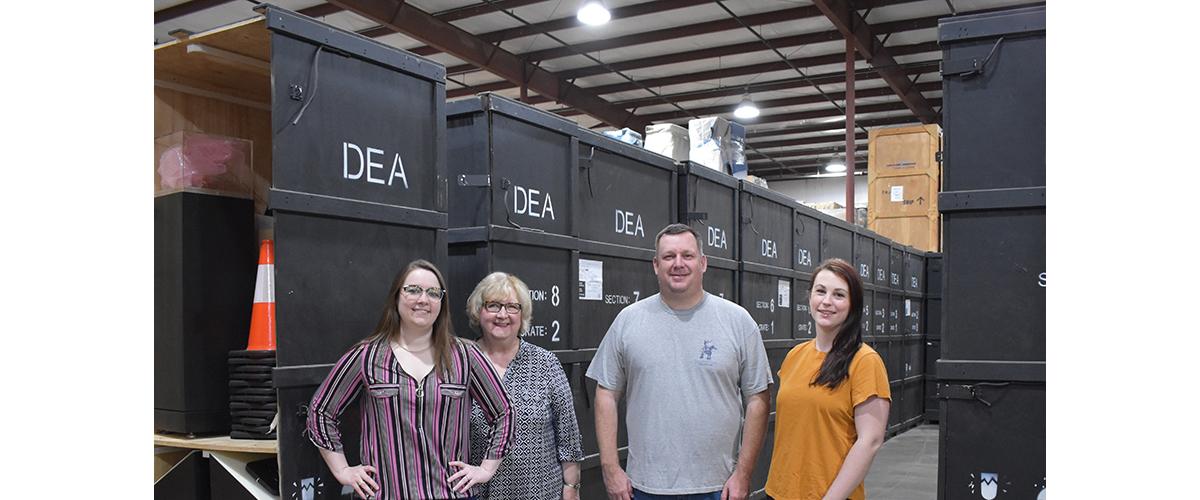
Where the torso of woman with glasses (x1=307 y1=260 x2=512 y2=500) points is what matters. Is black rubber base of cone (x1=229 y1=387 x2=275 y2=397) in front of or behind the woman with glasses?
behind

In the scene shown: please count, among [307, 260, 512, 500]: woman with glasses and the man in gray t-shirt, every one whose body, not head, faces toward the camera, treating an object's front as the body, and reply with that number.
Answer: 2

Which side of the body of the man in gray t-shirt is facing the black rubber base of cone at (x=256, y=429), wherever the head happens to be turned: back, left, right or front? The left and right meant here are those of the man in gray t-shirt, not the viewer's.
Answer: right

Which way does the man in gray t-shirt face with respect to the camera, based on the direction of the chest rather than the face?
toward the camera

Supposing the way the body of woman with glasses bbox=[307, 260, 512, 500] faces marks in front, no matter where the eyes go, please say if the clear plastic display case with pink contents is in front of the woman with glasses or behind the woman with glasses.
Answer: behind

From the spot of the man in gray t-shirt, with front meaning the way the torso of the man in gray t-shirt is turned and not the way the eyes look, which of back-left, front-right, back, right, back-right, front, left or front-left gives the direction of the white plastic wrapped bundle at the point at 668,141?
back

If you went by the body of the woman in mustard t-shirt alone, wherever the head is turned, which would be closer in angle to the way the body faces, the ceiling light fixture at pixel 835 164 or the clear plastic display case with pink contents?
the clear plastic display case with pink contents

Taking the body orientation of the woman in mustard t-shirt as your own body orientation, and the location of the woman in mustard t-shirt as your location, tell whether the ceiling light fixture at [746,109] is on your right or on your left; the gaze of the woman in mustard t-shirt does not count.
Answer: on your right

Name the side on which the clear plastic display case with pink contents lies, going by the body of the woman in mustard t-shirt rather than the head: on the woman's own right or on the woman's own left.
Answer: on the woman's own right

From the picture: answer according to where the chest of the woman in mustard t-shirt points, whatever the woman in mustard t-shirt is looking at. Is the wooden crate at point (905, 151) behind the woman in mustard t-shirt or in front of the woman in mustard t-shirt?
behind

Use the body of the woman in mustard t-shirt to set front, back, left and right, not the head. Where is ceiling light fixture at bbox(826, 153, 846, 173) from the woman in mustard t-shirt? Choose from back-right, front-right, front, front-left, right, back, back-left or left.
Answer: back-right

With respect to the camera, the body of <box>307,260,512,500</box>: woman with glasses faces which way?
toward the camera
